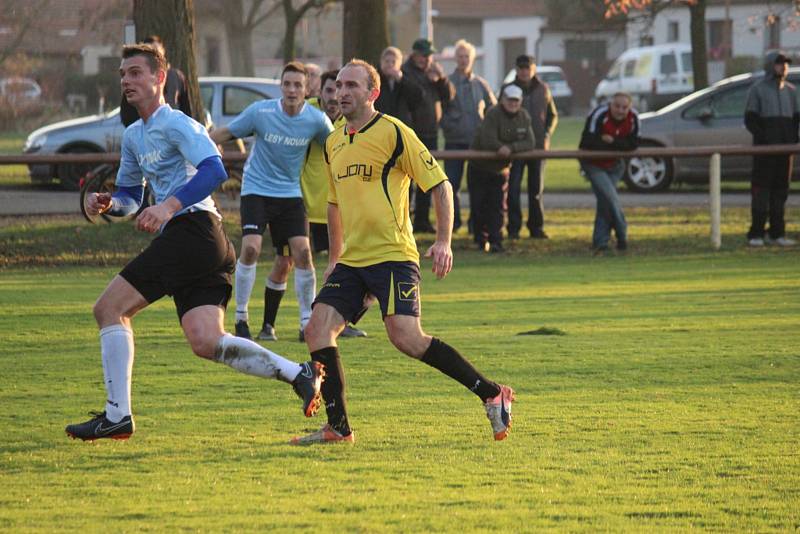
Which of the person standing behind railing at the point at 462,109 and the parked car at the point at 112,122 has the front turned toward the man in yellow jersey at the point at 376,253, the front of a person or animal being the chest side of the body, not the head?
the person standing behind railing

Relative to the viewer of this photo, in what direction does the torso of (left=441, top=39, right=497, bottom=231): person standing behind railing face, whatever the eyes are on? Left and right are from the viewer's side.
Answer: facing the viewer

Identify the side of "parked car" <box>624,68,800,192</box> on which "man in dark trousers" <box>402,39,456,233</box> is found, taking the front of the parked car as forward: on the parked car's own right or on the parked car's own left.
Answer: on the parked car's own left

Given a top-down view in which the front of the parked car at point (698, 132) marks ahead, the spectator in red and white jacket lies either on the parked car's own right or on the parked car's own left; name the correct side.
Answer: on the parked car's own left

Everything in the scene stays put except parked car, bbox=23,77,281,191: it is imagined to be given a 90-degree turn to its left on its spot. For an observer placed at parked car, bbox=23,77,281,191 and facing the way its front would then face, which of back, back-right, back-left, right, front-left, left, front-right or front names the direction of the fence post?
front-left

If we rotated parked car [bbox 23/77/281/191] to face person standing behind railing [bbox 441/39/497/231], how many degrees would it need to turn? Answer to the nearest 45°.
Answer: approximately 135° to its left

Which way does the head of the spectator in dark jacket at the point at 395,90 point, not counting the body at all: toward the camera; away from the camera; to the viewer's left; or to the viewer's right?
toward the camera

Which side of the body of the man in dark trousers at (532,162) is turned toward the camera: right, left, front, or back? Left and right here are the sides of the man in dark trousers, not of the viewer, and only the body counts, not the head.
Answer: front

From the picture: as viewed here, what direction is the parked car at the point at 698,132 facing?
to the viewer's left

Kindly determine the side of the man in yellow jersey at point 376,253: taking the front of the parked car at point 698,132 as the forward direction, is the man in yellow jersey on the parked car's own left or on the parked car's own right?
on the parked car's own left

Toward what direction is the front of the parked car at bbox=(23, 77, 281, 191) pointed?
to the viewer's left

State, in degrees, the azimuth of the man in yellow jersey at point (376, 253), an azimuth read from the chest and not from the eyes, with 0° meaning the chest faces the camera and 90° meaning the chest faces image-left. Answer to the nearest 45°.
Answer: approximately 45°

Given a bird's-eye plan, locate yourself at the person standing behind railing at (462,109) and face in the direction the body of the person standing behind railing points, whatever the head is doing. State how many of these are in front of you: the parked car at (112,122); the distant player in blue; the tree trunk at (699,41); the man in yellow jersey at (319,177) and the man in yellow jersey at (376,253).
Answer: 3

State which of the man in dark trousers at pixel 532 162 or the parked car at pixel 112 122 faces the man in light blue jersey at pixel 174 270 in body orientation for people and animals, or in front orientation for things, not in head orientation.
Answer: the man in dark trousers

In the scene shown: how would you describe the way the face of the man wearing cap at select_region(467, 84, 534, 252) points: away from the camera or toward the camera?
toward the camera

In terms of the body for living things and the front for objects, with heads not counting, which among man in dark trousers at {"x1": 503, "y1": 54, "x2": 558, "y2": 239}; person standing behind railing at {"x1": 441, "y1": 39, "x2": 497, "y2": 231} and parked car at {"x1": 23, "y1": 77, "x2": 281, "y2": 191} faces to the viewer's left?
the parked car
